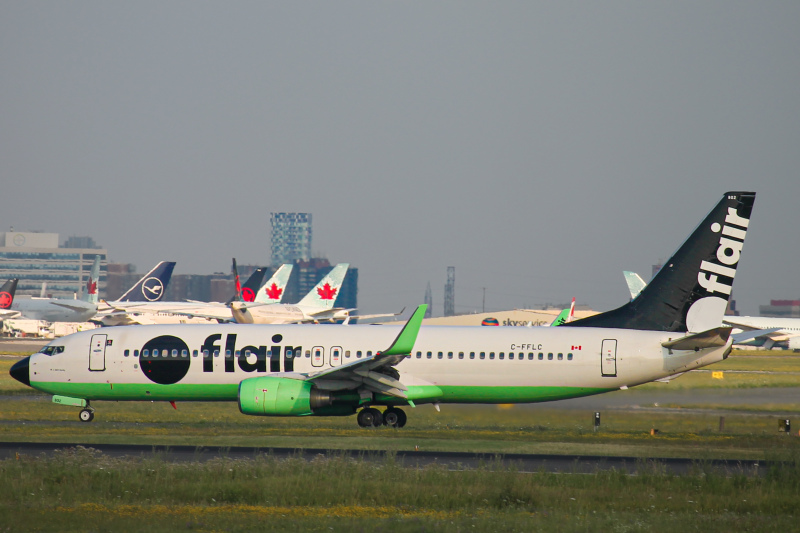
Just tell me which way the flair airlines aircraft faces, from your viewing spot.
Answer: facing to the left of the viewer
